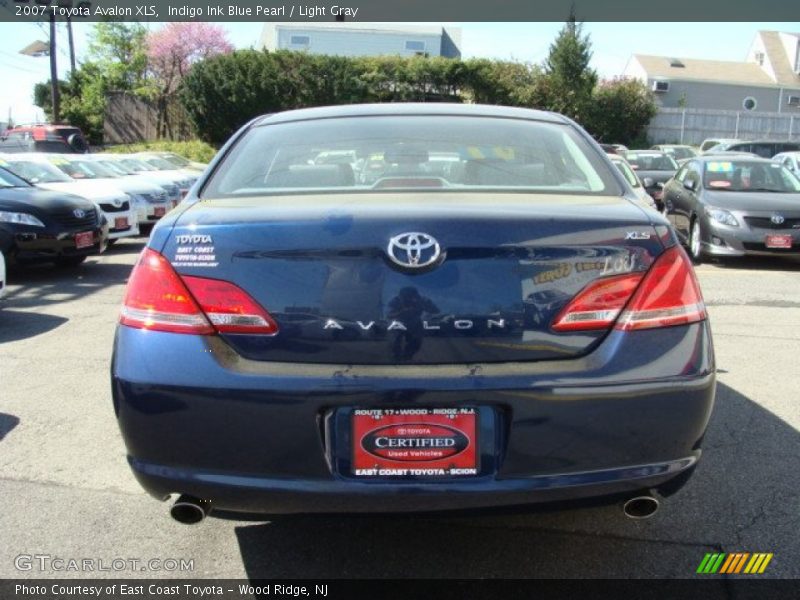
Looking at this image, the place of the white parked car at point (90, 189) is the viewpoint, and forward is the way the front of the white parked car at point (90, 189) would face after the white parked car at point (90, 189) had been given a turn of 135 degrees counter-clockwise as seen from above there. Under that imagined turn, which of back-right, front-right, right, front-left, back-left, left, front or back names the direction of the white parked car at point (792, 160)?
right

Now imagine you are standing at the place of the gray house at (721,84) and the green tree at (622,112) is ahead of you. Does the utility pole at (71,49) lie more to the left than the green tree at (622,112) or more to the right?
right

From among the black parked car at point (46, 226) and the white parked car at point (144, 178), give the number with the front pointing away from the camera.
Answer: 0

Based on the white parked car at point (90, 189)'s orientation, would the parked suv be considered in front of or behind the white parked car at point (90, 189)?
behind

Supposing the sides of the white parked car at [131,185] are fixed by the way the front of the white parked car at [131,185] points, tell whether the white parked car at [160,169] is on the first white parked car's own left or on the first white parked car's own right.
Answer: on the first white parked car's own left

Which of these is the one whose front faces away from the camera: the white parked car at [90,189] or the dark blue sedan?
the dark blue sedan

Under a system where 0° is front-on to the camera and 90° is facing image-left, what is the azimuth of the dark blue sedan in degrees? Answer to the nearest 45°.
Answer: approximately 180°

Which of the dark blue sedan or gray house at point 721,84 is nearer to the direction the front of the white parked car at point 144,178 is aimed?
the dark blue sedan

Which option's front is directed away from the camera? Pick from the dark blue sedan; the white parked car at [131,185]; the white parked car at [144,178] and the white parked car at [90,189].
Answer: the dark blue sedan

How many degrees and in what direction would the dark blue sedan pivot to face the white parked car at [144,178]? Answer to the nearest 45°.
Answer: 0° — it already faces it

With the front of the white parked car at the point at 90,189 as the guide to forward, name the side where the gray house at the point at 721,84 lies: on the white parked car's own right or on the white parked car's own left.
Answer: on the white parked car's own left

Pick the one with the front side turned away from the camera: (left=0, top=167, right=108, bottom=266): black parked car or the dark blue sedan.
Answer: the dark blue sedan
